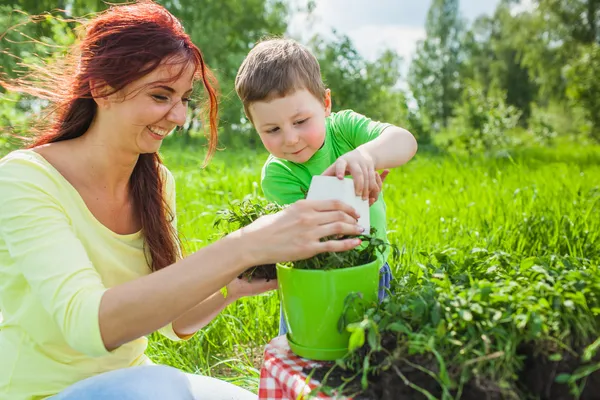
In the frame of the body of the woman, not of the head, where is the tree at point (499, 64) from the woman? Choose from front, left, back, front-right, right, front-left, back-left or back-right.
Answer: left

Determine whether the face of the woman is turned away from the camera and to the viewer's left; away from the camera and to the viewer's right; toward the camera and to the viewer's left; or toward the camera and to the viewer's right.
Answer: toward the camera and to the viewer's right

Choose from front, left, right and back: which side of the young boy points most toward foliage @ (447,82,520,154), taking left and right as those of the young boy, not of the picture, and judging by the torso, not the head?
back

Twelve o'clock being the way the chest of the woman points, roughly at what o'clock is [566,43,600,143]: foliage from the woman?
The foliage is roughly at 9 o'clock from the woman.

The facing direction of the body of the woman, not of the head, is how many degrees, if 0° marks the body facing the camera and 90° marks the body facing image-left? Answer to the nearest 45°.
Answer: approximately 315°

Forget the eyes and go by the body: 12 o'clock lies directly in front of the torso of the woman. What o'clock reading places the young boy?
The young boy is roughly at 10 o'clock from the woman.

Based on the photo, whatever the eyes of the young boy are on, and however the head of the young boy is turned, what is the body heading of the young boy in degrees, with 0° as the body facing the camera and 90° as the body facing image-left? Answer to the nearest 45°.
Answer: approximately 0°

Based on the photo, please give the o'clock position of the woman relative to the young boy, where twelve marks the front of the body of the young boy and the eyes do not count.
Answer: The woman is roughly at 2 o'clock from the young boy.
